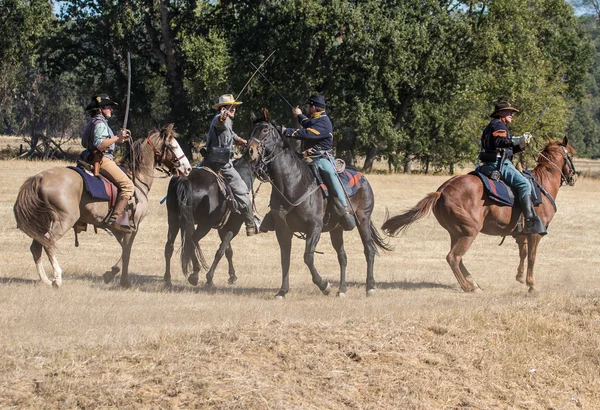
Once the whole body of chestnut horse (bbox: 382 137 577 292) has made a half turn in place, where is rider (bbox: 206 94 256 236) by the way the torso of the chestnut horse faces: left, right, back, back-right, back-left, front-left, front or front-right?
front

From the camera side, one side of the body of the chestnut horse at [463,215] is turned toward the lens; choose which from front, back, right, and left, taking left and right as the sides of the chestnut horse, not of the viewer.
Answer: right

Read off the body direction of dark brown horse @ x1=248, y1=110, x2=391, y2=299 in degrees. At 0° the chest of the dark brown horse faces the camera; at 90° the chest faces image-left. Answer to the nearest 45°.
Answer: approximately 45°

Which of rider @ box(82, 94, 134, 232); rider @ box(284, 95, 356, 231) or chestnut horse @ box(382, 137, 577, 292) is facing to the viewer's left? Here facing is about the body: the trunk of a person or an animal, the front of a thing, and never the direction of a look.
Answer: rider @ box(284, 95, 356, 231)

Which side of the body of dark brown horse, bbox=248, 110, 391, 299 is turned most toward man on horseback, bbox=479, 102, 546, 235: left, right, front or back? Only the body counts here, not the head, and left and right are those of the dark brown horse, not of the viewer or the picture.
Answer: back

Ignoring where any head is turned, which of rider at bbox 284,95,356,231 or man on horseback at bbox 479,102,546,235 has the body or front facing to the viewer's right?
the man on horseback

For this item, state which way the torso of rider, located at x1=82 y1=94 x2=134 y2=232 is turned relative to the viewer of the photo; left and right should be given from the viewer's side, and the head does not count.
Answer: facing to the right of the viewer

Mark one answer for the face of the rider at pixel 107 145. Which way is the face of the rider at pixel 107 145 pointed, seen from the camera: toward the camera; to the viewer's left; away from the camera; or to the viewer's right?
to the viewer's right

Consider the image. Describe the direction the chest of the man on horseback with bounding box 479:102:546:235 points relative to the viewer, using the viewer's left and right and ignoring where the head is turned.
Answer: facing to the right of the viewer

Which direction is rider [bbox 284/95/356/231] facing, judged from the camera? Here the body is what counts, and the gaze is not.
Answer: to the viewer's left

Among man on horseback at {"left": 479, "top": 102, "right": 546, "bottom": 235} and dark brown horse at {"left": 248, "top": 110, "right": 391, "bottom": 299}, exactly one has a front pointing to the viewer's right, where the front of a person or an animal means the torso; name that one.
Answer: the man on horseback

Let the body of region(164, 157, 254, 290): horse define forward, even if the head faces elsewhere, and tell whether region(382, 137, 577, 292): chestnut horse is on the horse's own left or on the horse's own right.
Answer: on the horse's own right

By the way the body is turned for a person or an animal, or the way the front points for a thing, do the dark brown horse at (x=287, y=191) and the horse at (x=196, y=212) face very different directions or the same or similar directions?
very different directions

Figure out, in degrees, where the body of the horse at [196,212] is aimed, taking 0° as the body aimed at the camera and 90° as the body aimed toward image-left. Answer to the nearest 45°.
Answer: approximately 225°
